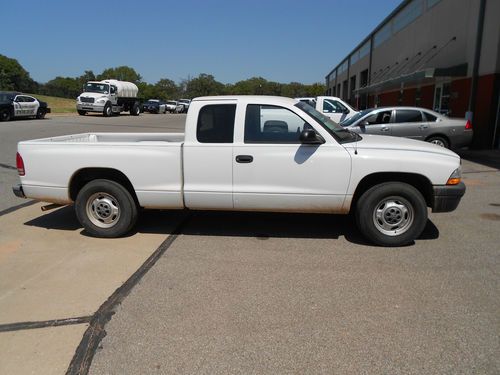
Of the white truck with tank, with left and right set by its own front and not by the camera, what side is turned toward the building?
left

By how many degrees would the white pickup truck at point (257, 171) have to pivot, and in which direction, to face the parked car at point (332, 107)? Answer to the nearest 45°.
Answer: approximately 90° to its left

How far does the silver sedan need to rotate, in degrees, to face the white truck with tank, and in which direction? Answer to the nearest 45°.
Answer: approximately 45° to its right

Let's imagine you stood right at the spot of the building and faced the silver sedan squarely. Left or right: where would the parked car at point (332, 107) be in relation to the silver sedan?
right

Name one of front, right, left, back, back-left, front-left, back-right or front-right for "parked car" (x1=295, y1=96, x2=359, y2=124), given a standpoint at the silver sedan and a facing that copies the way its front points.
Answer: front-right

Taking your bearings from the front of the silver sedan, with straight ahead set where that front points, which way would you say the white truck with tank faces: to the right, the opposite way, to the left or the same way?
to the left

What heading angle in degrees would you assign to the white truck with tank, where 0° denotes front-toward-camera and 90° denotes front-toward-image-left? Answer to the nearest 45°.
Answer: approximately 45°

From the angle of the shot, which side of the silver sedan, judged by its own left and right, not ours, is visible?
left

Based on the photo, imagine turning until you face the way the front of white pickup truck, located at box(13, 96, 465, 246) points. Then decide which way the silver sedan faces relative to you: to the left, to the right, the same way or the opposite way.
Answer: the opposite way

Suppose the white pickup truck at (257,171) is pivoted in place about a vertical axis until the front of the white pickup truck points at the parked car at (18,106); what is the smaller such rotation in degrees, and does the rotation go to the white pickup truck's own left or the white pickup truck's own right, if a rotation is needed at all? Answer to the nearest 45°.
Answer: approximately 135° to the white pickup truck's own left

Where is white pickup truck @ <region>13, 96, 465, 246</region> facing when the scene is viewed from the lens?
facing to the right of the viewer
